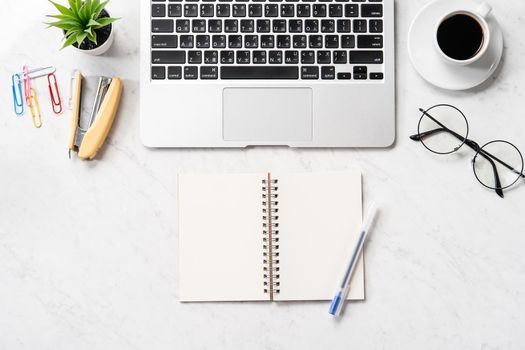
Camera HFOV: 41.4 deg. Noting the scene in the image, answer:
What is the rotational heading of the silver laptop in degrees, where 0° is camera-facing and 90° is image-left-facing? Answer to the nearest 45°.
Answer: approximately 0°
